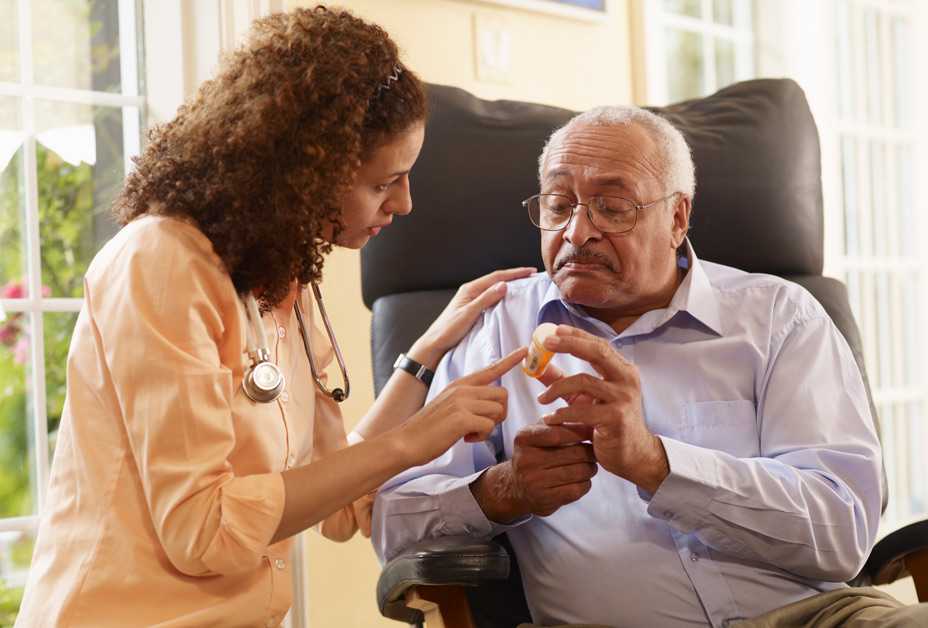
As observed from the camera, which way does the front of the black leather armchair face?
facing the viewer

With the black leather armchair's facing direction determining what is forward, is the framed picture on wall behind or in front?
behind

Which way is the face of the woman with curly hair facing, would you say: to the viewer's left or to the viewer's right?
to the viewer's right

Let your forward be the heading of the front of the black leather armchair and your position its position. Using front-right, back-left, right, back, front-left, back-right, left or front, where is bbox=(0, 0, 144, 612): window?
right

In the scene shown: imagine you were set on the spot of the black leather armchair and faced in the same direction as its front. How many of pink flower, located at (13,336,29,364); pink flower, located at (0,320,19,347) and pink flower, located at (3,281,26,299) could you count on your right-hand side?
3

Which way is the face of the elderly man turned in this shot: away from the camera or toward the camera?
toward the camera

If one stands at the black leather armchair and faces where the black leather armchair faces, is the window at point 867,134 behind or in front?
behind

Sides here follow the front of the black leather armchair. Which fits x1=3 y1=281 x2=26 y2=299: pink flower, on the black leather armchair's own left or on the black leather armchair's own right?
on the black leather armchair's own right

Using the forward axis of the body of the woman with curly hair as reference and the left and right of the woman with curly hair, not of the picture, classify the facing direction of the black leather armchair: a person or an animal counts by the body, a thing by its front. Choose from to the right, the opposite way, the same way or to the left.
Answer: to the right

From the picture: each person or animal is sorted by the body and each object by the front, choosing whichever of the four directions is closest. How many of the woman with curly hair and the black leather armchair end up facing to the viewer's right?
1

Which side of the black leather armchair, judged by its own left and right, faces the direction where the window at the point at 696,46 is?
back

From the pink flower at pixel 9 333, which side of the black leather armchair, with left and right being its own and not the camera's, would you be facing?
right

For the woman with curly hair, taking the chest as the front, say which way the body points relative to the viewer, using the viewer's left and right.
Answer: facing to the right of the viewer
